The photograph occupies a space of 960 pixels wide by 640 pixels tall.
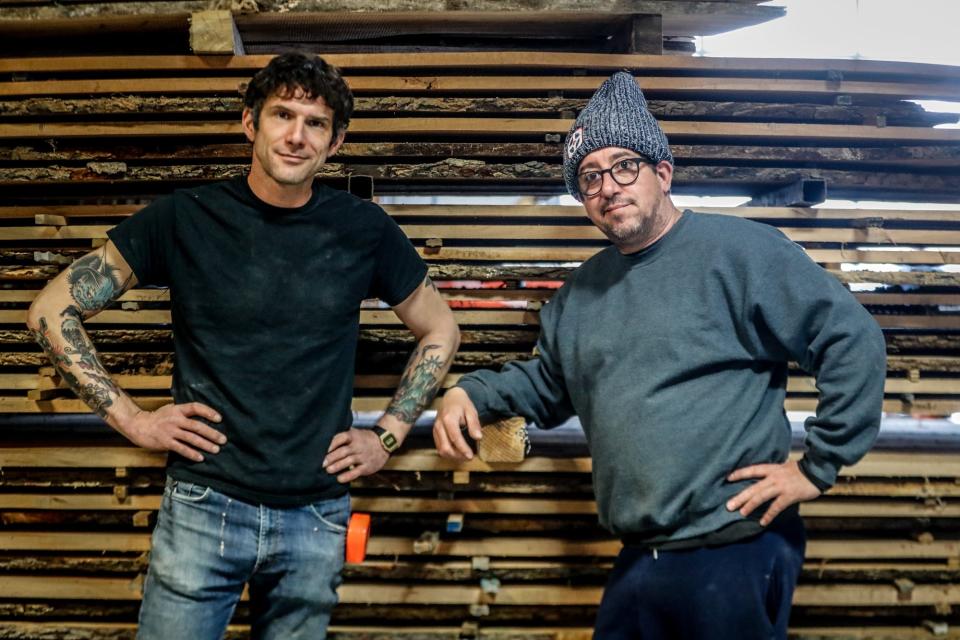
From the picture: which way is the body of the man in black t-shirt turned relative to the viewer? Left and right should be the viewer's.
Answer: facing the viewer

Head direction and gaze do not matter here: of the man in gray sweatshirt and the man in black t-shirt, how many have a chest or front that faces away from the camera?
0

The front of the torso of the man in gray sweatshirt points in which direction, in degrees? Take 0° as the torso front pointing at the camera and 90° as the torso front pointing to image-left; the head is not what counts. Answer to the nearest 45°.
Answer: approximately 45°

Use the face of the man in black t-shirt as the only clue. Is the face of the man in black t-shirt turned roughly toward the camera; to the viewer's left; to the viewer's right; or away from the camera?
toward the camera

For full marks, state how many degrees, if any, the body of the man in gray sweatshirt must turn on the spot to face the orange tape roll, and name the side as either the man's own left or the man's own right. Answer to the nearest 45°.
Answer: approximately 45° to the man's own right

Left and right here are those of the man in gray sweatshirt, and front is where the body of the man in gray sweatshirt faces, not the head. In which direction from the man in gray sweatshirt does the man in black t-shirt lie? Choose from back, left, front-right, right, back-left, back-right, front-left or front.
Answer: front-right

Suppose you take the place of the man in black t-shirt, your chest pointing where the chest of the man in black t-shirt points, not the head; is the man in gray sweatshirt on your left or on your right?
on your left
